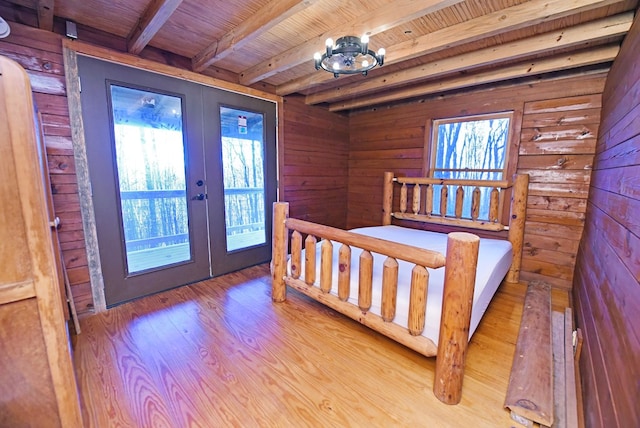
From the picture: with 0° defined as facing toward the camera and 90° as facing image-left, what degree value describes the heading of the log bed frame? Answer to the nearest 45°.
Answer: approximately 45°

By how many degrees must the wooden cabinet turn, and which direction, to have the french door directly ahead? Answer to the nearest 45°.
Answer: approximately 45° to its left

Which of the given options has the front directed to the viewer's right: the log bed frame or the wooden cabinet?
the wooden cabinet

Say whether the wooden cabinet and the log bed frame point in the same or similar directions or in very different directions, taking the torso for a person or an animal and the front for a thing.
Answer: very different directions

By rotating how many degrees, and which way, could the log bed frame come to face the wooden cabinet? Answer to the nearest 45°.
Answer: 0° — it already faces it

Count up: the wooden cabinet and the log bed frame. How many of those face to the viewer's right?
1

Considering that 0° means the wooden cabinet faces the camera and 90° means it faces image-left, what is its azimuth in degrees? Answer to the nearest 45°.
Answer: approximately 270°

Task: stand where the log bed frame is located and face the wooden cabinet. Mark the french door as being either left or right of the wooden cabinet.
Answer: right
